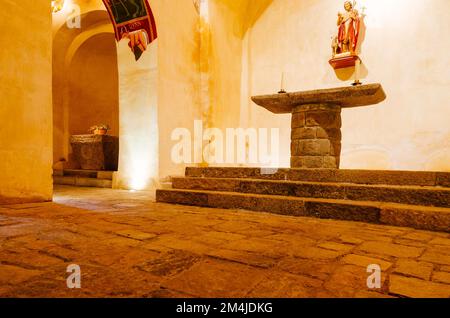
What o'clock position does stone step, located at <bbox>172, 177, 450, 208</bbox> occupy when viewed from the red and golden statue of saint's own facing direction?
The stone step is roughly at 12 o'clock from the red and golden statue of saint.

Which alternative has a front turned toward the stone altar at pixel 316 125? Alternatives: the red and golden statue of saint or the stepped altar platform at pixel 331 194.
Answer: the red and golden statue of saint

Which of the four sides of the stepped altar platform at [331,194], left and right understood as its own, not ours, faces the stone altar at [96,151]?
right

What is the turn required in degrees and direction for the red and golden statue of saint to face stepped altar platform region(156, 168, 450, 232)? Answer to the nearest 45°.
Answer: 0° — it already faces it

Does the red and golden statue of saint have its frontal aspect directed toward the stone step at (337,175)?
yes

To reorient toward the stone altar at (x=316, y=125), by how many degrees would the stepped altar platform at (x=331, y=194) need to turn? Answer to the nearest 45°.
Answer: approximately 135° to its right

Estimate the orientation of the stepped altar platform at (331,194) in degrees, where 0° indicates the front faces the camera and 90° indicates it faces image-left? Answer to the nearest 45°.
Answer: approximately 45°

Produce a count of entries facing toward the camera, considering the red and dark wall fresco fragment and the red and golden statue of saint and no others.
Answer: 2

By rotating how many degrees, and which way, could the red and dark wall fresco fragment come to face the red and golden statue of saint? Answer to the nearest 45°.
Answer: approximately 90° to its left
